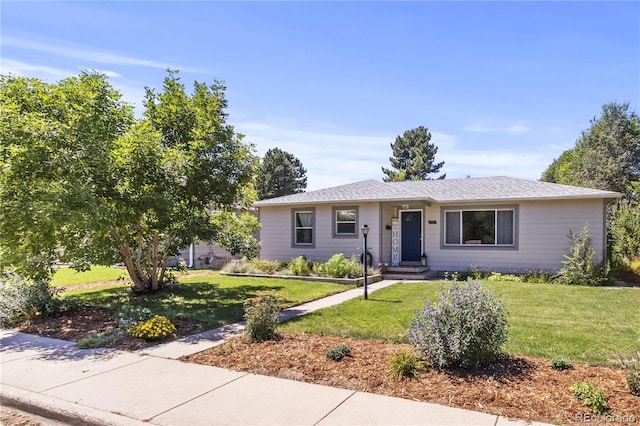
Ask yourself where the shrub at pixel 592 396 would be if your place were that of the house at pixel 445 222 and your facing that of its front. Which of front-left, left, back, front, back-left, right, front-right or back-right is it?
front

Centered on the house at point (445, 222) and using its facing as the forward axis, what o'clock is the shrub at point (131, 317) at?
The shrub is roughly at 1 o'clock from the house.

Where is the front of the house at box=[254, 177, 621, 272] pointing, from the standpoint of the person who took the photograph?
facing the viewer

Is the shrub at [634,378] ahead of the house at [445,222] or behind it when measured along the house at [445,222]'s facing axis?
ahead

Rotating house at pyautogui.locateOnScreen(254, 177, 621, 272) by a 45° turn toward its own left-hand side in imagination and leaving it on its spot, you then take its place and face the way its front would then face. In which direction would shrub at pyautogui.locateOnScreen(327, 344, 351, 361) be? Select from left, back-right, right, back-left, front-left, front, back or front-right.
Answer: front-right

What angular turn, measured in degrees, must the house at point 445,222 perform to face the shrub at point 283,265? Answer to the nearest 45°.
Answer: approximately 90° to its right

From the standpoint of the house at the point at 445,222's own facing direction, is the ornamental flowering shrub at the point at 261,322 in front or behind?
in front

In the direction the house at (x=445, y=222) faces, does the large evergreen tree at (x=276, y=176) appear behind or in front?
behind

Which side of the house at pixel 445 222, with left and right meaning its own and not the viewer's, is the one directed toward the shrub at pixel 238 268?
right

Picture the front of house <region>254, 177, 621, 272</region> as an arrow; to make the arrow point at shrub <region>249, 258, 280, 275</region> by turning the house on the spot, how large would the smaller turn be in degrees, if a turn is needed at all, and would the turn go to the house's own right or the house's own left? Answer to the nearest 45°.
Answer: approximately 90° to the house's own right

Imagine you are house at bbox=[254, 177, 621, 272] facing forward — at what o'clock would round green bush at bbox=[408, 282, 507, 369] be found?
The round green bush is roughly at 12 o'clock from the house.

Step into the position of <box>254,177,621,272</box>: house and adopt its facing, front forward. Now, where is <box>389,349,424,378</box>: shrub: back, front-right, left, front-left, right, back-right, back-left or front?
front

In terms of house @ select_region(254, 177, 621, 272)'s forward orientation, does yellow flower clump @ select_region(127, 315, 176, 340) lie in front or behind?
in front

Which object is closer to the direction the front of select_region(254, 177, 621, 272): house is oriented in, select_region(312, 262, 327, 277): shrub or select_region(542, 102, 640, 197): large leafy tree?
the shrub

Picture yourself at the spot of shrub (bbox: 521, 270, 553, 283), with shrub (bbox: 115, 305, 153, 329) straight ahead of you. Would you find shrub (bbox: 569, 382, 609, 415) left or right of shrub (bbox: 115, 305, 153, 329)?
left

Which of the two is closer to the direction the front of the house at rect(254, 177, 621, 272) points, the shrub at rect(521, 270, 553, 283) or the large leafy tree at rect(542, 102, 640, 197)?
the shrub
